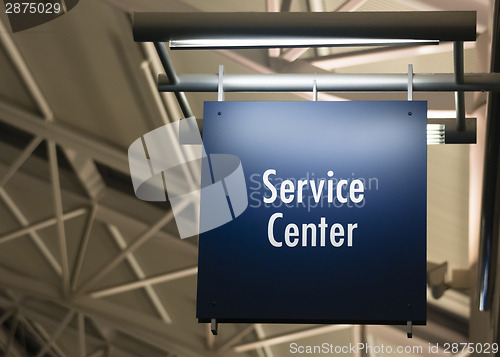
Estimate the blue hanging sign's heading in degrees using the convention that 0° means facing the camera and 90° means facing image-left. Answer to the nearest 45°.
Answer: approximately 0°
